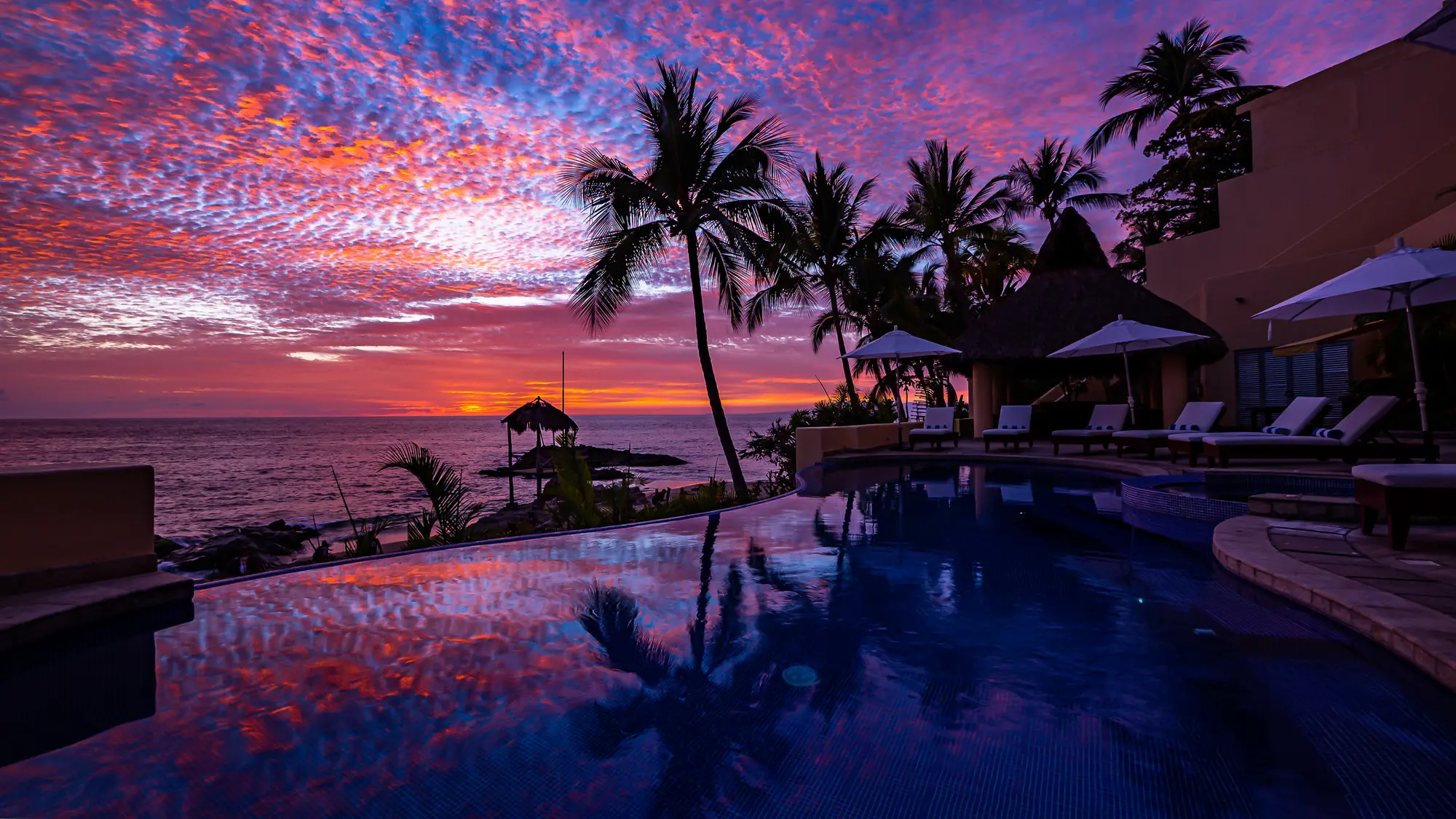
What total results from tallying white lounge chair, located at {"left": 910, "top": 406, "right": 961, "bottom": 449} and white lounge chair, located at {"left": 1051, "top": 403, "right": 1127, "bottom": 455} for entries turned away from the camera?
0

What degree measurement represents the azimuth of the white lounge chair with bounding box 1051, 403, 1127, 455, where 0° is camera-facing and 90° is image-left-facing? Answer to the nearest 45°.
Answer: approximately 45°

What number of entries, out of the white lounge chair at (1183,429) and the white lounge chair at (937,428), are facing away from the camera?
0

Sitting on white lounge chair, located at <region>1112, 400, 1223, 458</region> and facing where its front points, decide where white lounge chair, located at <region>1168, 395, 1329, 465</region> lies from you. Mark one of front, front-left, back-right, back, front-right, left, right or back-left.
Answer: left

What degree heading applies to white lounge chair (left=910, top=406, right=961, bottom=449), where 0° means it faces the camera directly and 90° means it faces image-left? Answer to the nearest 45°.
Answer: approximately 45°

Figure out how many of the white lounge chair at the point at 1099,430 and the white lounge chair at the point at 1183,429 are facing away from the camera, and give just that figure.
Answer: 0

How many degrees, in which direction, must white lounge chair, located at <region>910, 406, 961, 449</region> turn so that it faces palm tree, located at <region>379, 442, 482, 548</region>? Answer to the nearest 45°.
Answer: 0° — it already faces it

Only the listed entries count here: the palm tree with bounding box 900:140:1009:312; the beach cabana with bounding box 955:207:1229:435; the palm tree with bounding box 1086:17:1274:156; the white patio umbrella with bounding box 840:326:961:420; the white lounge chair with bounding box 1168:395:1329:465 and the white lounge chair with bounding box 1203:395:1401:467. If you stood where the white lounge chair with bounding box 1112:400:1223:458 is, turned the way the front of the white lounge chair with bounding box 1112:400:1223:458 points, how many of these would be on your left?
2

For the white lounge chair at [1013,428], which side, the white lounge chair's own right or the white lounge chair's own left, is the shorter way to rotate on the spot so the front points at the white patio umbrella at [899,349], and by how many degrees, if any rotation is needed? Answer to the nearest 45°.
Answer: approximately 45° to the white lounge chair's own right

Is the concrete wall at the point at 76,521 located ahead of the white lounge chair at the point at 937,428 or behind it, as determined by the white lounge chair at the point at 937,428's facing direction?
ahead

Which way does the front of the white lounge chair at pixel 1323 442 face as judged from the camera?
facing to the left of the viewer

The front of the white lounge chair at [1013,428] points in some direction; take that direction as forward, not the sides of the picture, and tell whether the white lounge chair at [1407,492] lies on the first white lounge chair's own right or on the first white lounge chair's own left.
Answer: on the first white lounge chair's own left

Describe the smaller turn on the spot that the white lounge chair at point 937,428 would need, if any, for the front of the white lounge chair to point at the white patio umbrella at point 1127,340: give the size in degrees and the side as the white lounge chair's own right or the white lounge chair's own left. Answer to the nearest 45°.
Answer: approximately 90° to the white lounge chair's own left

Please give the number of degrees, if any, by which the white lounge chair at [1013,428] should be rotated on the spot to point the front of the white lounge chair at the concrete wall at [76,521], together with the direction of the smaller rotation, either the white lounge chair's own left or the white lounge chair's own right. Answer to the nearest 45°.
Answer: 0° — it already faces it
